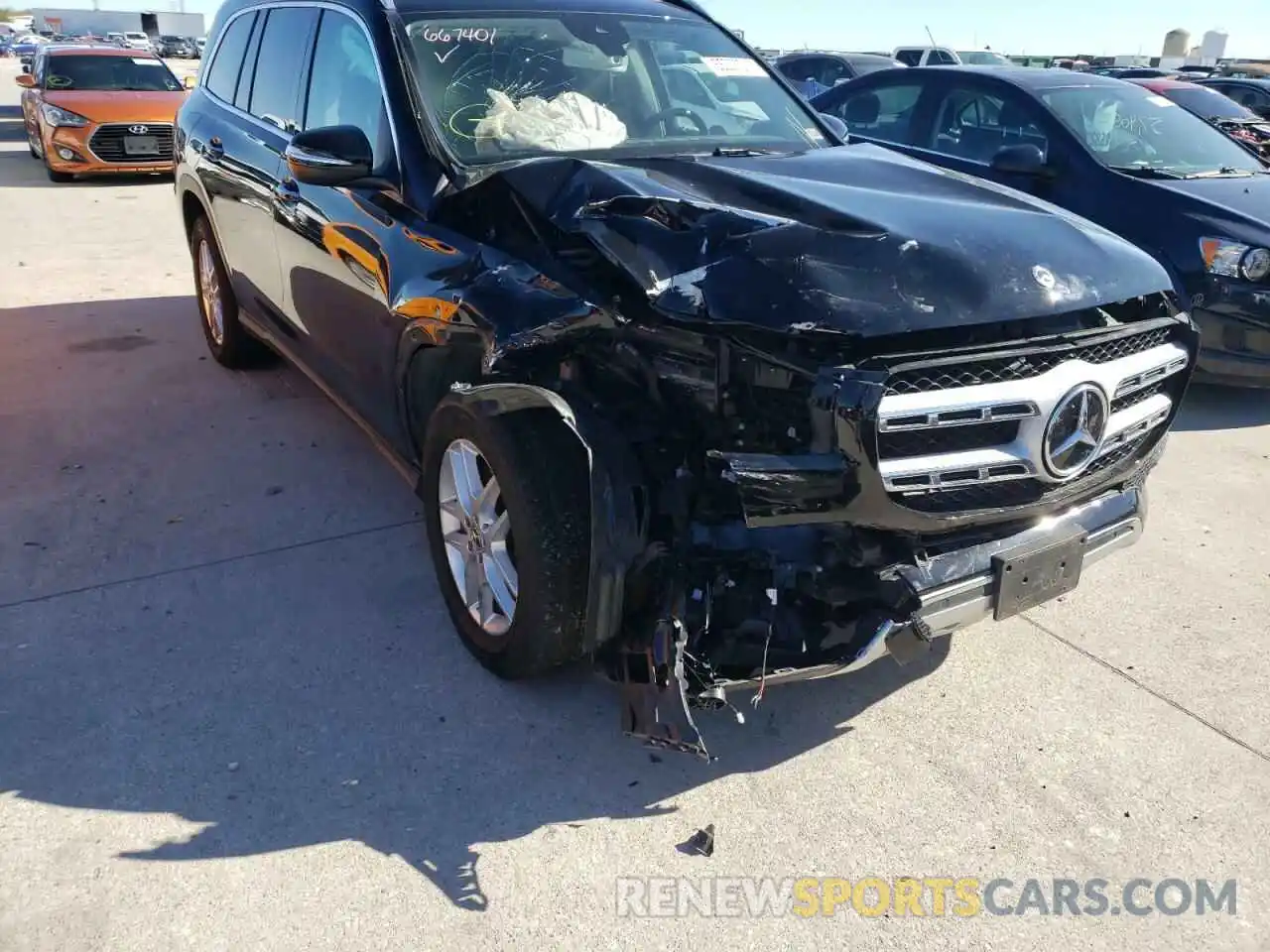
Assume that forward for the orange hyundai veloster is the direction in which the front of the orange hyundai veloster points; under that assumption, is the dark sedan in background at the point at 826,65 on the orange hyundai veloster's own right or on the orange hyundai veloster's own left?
on the orange hyundai veloster's own left

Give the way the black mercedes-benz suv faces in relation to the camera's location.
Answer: facing the viewer and to the right of the viewer

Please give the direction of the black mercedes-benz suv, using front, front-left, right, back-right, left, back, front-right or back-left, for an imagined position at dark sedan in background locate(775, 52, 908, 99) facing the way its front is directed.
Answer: front-right

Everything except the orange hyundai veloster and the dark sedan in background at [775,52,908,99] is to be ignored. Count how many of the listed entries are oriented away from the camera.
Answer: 0

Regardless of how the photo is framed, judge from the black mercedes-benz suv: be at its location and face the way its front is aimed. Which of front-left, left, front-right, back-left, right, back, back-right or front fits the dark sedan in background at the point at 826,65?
back-left
